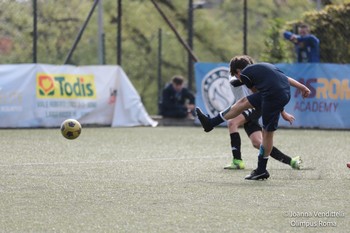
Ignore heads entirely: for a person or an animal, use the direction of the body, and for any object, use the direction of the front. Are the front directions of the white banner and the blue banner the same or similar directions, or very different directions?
same or similar directions

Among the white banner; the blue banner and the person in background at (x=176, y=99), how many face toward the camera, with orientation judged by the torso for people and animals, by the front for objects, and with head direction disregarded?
3

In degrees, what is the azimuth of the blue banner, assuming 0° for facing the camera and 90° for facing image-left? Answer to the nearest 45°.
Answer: approximately 0°

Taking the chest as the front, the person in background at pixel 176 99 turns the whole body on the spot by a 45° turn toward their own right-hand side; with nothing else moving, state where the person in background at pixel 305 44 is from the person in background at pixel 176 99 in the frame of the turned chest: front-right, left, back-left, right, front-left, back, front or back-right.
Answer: back-left

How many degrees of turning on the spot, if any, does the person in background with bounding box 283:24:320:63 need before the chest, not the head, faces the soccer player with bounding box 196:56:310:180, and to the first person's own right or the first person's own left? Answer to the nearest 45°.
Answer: approximately 45° to the first person's own left

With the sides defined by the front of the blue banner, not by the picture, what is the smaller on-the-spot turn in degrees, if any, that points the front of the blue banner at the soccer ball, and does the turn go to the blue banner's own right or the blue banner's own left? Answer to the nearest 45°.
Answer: approximately 45° to the blue banner's own right

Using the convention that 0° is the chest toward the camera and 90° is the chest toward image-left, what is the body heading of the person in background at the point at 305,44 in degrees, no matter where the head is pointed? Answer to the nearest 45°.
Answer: approximately 45°

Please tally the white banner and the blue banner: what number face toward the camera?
2

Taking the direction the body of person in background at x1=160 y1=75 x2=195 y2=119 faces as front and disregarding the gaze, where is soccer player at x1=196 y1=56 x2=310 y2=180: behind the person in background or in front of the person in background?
in front

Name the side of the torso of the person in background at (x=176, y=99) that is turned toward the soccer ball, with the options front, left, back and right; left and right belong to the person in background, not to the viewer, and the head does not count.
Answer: front

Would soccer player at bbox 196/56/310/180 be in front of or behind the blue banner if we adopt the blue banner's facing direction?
in front

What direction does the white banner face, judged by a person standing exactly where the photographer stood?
facing the viewer
